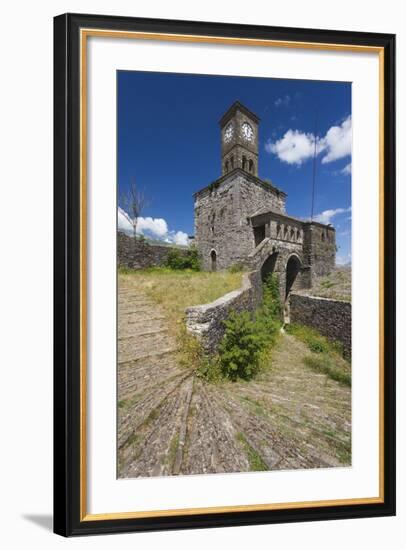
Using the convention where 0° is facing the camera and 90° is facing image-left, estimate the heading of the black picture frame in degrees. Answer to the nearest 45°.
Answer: approximately 315°
